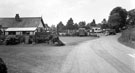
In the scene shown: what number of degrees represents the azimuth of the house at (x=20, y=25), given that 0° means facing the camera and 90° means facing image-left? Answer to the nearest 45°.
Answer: approximately 0°
